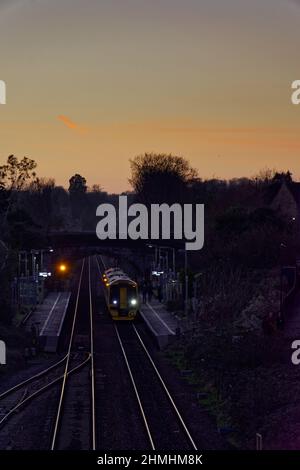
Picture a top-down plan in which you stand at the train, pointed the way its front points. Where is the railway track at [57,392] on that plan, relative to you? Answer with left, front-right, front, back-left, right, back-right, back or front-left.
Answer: front

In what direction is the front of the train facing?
toward the camera

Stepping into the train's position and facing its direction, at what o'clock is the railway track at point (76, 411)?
The railway track is roughly at 12 o'clock from the train.
